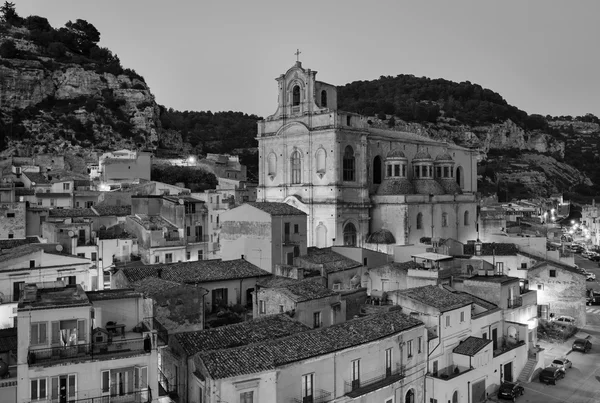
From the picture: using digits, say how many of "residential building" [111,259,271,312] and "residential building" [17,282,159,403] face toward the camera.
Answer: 2

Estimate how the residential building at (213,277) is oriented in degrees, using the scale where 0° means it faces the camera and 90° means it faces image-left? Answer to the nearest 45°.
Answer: approximately 0°

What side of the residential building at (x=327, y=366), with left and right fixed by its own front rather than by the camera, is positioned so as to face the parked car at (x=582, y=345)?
left

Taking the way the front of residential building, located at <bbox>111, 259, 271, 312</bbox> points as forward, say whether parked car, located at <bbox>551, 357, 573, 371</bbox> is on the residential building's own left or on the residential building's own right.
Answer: on the residential building's own left
